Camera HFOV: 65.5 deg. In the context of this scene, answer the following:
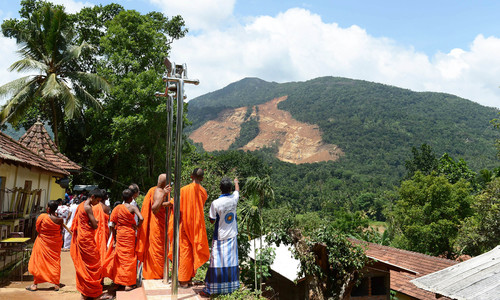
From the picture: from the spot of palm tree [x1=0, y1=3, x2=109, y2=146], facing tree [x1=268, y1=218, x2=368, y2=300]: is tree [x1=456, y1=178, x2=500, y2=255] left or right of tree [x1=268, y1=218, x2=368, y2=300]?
left

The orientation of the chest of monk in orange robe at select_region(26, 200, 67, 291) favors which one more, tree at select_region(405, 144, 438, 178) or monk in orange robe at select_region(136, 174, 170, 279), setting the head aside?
the tree

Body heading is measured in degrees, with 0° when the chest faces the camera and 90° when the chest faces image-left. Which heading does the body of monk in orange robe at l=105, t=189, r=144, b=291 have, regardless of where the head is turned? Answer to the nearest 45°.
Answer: approximately 180°

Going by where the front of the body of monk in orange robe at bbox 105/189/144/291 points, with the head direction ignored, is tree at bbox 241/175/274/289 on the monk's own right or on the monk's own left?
on the monk's own right

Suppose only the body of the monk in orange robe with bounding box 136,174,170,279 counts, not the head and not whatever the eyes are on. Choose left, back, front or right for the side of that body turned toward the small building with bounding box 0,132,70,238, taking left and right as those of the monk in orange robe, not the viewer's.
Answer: left

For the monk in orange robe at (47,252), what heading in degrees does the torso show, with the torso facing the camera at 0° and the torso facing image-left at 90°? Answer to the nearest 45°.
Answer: approximately 180°

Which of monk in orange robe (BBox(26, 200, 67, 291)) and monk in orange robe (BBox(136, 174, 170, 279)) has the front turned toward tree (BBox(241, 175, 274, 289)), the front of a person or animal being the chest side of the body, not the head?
monk in orange robe (BBox(136, 174, 170, 279))

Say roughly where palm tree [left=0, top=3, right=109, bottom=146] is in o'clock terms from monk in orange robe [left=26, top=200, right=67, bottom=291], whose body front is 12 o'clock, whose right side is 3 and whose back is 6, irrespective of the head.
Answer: The palm tree is roughly at 12 o'clock from the monk in orange robe.

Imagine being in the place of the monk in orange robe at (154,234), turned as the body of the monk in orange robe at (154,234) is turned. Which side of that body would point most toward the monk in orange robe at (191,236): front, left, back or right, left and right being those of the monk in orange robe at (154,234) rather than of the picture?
right

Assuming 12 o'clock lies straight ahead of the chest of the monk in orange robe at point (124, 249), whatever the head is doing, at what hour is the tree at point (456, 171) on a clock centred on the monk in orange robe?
The tree is roughly at 2 o'clock from the monk in orange robe.

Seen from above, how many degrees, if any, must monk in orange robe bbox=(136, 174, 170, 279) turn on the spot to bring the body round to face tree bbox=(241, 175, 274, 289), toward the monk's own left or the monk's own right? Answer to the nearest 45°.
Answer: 0° — they already face it
